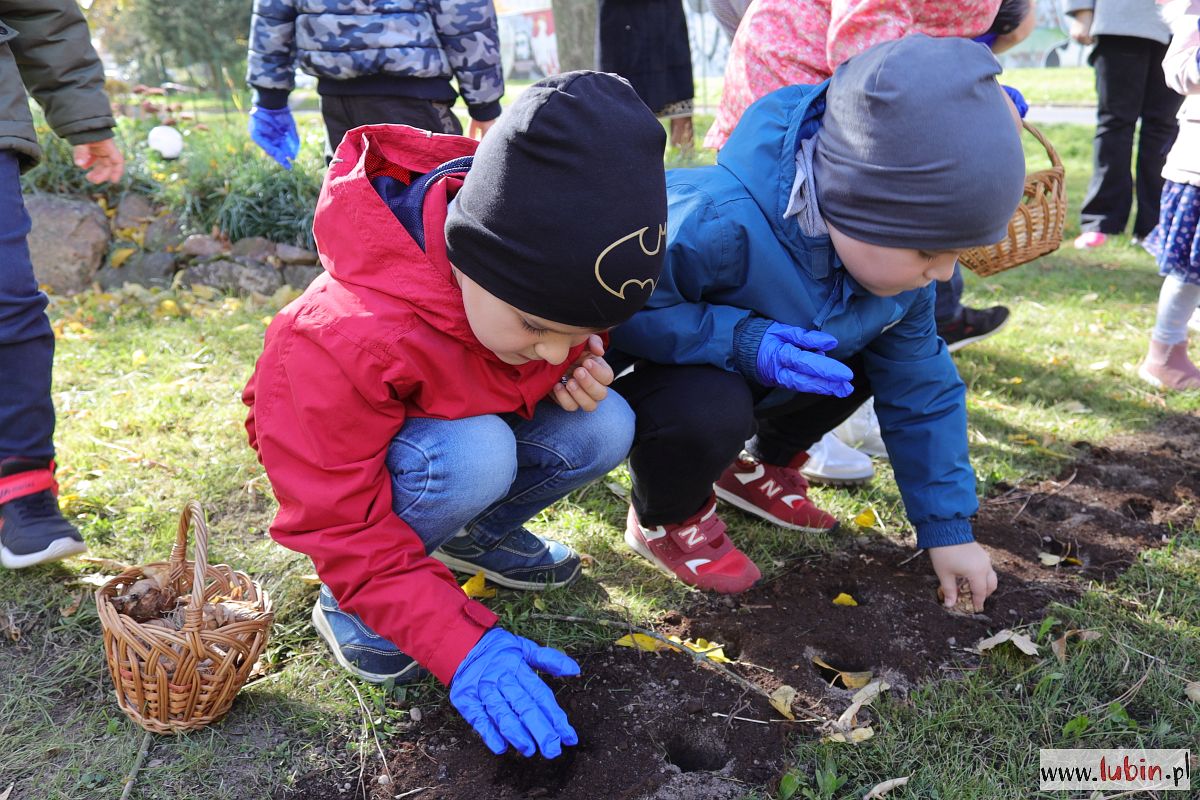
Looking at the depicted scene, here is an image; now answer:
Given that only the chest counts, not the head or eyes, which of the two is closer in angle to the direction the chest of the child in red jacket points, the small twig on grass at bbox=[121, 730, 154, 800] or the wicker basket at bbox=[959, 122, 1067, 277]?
the wicker basket

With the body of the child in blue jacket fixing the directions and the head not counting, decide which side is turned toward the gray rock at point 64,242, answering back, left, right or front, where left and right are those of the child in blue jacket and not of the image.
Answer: back

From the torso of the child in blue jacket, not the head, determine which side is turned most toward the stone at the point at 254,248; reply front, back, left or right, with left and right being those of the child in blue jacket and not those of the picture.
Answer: back

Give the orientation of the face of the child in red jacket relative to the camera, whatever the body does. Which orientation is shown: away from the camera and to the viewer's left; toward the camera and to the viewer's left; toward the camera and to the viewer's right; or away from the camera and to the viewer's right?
toward the camera and to the viewer's right

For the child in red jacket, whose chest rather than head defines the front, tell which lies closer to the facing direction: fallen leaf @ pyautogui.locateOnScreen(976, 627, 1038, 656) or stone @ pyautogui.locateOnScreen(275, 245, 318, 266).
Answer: the fallen leaf

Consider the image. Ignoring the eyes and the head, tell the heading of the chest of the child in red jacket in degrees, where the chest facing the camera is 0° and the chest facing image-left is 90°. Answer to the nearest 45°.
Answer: approximately 315°
